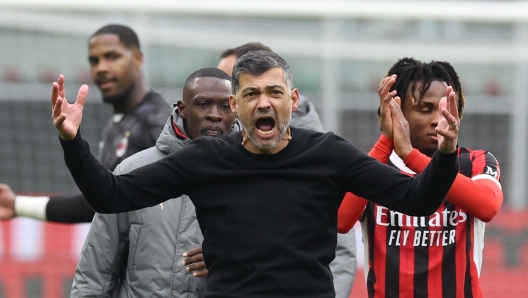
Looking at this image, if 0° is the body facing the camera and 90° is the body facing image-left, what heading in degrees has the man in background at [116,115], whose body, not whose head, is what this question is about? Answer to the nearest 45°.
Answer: approximately 45°

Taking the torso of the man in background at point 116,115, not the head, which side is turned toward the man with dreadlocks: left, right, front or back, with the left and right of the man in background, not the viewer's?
left

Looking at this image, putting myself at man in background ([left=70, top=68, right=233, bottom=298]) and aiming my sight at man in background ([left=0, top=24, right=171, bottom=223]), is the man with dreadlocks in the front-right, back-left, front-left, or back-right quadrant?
back-right

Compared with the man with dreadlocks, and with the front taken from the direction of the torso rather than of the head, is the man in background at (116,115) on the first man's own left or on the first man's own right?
on the first man's own right
